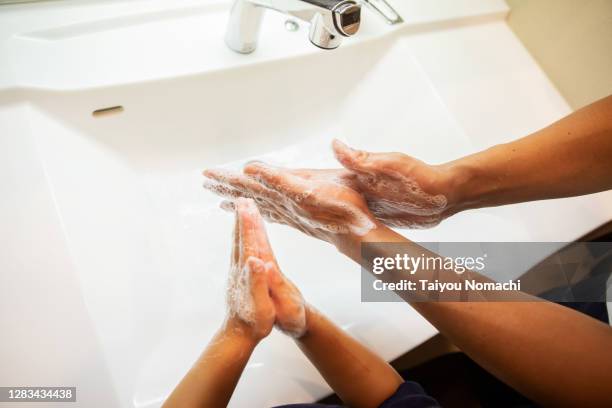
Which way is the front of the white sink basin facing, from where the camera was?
facing the viewer
